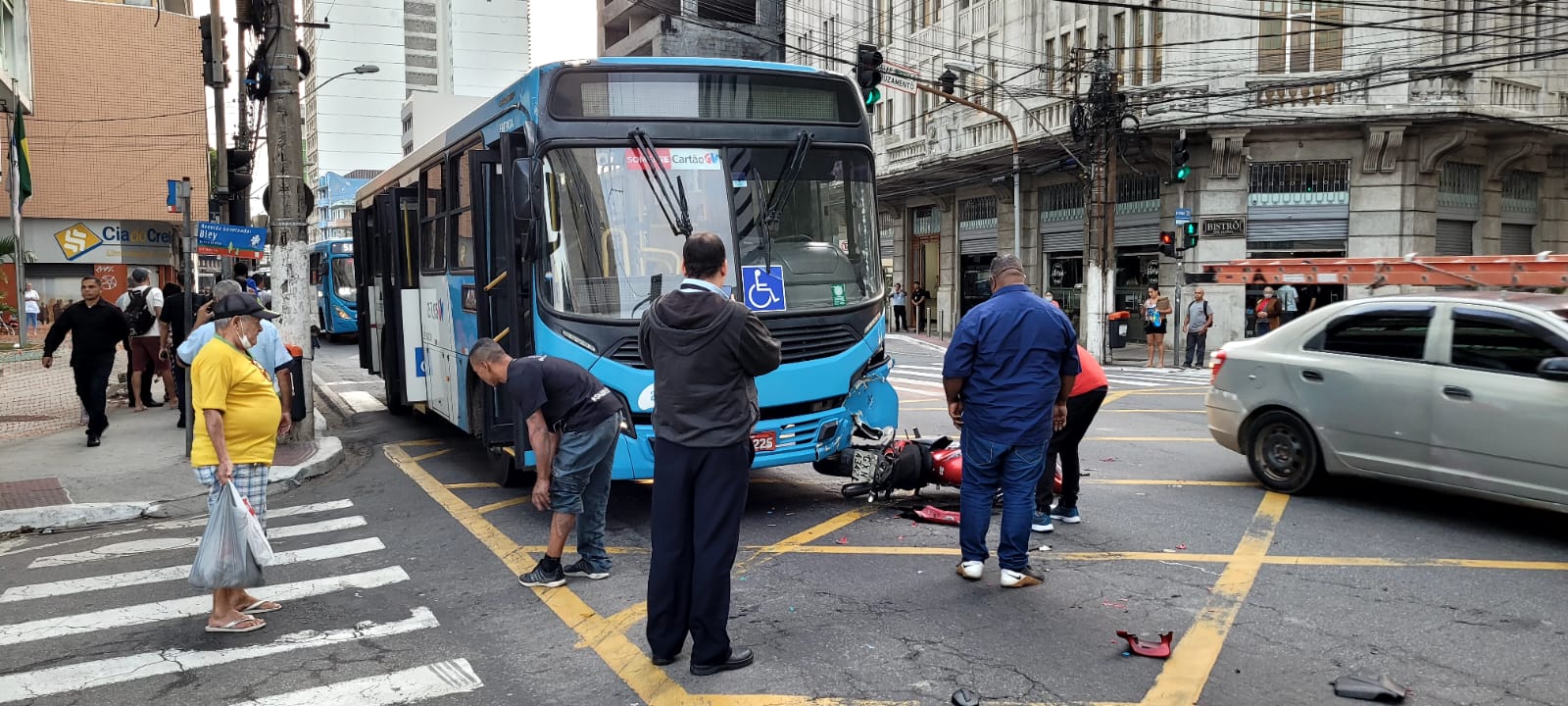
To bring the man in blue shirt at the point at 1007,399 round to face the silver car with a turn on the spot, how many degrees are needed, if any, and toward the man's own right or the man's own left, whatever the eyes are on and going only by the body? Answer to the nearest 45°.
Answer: approximately 45° to the man's own right

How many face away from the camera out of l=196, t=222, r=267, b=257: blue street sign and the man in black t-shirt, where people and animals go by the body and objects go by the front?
0

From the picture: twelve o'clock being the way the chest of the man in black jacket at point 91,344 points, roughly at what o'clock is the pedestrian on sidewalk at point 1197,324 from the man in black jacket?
The pedestrian on sidewalk is roughly at 9 o'clock from the man in black jacket.

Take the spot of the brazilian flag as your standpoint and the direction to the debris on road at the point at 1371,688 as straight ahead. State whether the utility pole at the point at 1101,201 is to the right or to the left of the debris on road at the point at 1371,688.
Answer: left

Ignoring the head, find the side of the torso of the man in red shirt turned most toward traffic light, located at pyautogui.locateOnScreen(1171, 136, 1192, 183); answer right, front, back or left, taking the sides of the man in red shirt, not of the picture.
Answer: right

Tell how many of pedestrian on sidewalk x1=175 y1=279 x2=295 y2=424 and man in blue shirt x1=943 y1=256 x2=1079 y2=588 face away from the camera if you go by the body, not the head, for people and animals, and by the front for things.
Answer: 1

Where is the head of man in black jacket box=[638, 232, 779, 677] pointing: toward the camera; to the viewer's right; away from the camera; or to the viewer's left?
away from the camera

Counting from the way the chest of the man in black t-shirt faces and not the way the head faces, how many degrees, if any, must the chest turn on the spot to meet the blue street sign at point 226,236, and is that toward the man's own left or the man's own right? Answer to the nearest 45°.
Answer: approximately 45° to the man's own right

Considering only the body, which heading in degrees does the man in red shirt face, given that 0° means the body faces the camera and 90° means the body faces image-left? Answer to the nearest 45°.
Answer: approximately 90°

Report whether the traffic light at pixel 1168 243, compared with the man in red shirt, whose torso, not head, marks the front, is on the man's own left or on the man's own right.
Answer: on the man's own right

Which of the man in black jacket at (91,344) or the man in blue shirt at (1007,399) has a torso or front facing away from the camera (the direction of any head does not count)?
the man in blue shirt
